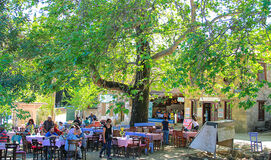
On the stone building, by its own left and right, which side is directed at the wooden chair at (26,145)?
front

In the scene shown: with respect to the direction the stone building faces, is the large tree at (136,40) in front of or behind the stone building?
in front

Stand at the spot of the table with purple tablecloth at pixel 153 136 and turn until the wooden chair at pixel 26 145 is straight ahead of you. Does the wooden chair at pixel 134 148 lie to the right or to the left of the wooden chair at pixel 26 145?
left

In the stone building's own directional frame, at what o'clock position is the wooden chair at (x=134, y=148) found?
The wooden chair is roughly at 1 o'clock from the stone building.

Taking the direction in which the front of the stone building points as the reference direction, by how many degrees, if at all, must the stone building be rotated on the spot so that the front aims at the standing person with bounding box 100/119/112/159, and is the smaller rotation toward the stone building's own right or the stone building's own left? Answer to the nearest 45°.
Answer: approximately 45° to the stone building's own right

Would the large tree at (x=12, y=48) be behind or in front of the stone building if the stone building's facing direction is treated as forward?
in front

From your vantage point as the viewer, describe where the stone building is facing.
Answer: facing the viewer and to the left of the viewer
